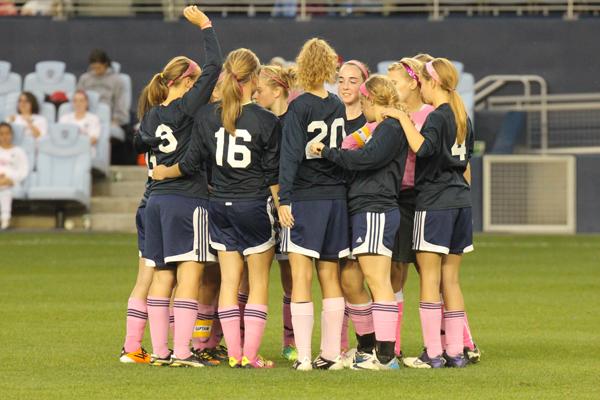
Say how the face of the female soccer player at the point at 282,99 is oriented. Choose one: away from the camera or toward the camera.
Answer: toward the camera

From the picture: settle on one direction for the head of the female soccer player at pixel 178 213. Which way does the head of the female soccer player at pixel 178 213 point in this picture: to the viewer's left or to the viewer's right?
to the viewer's right

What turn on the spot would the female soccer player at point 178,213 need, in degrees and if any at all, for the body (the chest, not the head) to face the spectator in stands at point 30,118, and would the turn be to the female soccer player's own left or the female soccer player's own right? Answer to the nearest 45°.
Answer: approximately 45° to the female soccer player's own left

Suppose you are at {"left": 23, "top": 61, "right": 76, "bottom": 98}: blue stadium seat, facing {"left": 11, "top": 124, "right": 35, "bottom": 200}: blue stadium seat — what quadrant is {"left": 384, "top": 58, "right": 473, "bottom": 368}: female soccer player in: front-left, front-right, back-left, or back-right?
front-left

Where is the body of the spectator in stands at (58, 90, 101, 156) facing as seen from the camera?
toward the camera

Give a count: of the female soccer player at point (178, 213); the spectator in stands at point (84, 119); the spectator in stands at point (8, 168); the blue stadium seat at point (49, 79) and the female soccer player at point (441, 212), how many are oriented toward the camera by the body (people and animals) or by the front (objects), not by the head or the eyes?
3

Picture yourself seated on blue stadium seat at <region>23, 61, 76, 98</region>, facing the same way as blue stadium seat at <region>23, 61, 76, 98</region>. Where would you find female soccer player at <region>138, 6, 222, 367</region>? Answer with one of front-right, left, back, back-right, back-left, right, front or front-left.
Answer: front

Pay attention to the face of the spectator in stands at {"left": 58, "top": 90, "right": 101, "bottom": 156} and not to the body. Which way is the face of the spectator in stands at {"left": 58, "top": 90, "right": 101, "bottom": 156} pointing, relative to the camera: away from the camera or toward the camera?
toward the camera

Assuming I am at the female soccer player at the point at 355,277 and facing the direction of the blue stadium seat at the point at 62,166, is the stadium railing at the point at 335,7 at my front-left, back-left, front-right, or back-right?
front-right

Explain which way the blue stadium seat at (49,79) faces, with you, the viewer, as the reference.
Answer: facing the viewer
